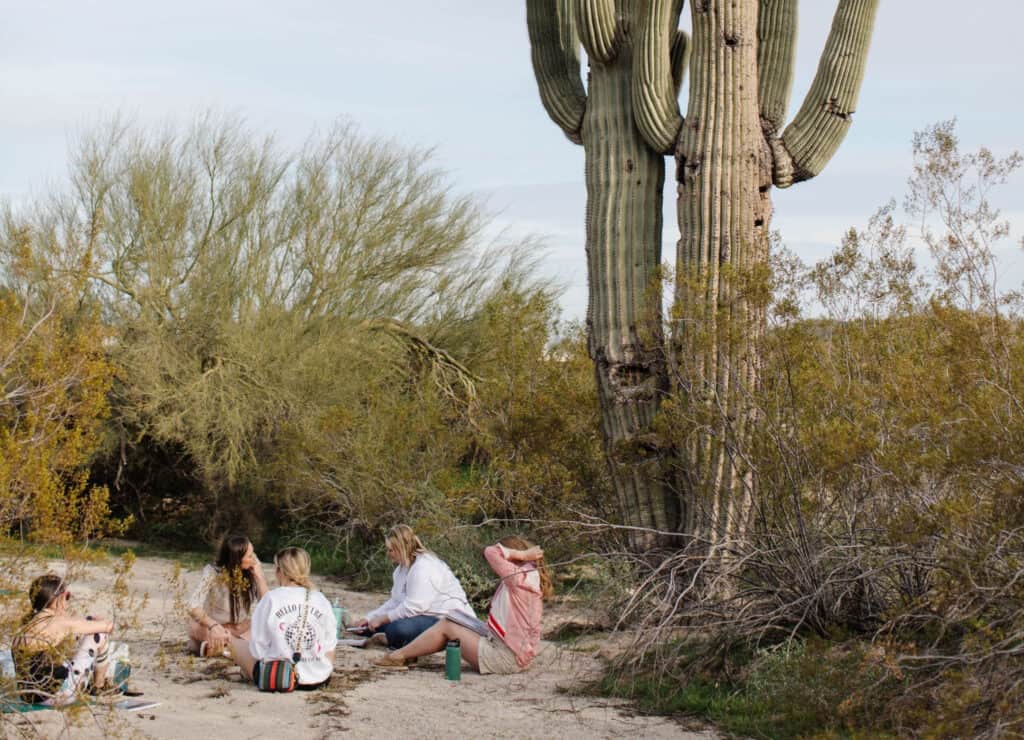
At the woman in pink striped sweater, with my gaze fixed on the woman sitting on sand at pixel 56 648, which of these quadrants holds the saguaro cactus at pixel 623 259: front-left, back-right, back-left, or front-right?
back-right

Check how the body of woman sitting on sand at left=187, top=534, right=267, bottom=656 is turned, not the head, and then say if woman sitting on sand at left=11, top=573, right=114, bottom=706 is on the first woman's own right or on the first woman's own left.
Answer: on the first woman's own right

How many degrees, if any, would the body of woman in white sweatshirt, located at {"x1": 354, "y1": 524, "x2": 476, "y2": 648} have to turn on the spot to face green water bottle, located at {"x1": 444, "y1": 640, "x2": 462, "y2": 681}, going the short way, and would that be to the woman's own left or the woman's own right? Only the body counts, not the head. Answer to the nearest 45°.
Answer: approximately 90° to the woman's own left

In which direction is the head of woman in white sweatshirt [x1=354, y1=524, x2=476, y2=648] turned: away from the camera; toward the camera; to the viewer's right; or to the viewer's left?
to the viewer's left

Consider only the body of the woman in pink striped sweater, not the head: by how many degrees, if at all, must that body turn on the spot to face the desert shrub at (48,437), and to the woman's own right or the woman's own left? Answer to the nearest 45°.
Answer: approximately 45° to the woman's own right

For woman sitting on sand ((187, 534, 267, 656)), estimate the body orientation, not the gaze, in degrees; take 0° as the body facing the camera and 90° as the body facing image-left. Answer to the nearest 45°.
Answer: approximately 315°

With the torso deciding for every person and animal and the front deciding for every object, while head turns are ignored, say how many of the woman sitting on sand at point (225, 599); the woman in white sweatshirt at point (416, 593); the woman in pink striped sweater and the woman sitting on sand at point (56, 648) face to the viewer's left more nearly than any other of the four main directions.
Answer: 2

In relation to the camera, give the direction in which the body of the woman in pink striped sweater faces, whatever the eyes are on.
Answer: to the viewer's left

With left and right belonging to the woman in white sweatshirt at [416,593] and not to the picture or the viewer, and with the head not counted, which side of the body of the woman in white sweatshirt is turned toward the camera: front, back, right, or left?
left

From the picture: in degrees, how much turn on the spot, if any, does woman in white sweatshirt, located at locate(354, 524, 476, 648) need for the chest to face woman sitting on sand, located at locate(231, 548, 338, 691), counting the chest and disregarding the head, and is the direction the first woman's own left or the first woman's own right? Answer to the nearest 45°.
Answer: approximately 45° to the first woman's own left

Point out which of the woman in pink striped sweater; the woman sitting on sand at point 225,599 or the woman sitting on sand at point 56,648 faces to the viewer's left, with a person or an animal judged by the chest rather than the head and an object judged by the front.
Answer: the woman in pink striped sweater

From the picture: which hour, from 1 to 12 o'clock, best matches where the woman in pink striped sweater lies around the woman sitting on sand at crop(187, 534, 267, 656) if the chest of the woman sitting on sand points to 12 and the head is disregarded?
The woman in pink striped sweater is roughly at 11 o'clock from the woman sitting on sand.
